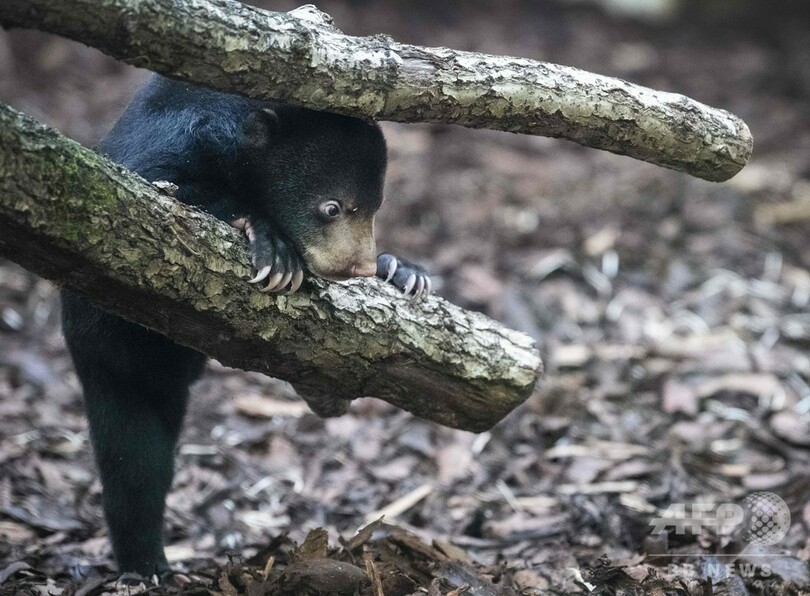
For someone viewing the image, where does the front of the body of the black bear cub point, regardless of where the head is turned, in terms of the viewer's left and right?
facing the viewer and to the right of the viewer
